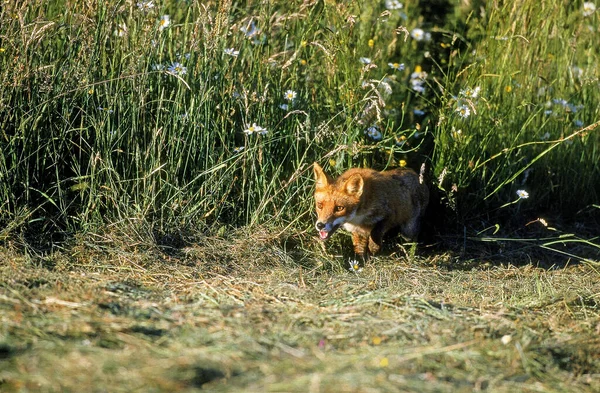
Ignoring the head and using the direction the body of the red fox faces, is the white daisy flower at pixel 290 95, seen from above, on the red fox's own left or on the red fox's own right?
on the red fox's own right

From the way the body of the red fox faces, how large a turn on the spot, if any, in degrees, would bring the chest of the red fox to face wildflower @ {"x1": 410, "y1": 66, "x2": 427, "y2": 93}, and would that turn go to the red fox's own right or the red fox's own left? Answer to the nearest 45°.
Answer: approximately 135° to the red fox's own right

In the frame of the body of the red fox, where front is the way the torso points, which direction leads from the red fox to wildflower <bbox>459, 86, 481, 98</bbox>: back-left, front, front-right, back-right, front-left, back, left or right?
back

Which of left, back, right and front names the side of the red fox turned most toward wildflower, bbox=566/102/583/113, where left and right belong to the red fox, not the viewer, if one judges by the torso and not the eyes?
back

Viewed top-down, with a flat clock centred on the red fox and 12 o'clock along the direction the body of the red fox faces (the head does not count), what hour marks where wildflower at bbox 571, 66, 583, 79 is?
The wildflower is roughly at 6 o'clock from the red fox.

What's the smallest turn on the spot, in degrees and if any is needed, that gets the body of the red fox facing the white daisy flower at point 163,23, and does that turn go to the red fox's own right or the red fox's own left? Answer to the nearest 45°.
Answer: approximately 45° to the red fox's own right

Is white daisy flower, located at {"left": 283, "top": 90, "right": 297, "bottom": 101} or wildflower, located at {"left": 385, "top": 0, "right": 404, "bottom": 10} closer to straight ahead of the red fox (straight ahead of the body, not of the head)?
the white daisy flower

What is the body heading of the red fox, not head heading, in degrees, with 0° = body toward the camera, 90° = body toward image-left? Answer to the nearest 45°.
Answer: approximately 45°

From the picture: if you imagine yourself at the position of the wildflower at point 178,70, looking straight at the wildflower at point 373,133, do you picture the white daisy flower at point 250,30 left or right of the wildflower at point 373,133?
left

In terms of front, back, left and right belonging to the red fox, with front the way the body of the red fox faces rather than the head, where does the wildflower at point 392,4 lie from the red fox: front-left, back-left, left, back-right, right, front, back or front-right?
back-right

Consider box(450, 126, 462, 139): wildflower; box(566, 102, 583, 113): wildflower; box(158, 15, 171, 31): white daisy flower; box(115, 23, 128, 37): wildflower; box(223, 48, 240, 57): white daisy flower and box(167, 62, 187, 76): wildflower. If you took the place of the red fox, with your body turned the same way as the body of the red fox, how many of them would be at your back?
2

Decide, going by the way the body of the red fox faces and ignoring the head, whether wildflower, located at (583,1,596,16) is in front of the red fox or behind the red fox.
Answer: behind
